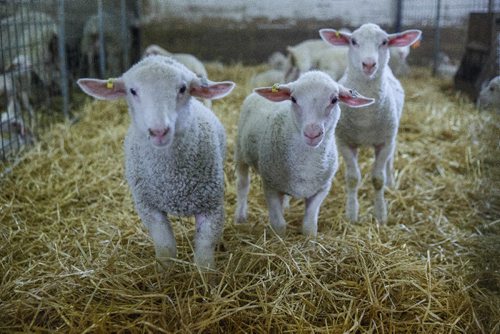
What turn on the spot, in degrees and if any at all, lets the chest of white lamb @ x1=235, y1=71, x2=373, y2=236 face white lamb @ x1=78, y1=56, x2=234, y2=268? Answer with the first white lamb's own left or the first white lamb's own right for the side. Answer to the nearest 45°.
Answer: approximately 90° to the first white lamb's own right

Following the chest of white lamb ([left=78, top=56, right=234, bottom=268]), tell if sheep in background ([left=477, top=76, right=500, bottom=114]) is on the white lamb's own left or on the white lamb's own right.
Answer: on the white lamb's own left

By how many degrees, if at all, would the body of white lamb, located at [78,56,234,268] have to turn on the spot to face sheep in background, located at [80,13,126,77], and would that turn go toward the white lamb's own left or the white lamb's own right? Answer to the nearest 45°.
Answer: approximately 180°

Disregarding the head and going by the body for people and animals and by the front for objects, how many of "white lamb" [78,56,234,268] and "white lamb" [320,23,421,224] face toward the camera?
2

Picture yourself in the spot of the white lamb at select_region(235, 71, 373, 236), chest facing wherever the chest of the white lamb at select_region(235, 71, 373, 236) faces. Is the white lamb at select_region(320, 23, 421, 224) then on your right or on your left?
on your left

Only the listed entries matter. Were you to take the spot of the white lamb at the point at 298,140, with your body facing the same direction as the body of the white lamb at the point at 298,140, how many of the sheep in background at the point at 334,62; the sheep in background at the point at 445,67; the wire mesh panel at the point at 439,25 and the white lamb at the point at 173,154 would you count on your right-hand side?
1

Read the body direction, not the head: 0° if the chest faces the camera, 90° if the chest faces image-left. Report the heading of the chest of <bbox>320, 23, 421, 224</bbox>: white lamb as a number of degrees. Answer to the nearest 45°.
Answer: approximately 0°

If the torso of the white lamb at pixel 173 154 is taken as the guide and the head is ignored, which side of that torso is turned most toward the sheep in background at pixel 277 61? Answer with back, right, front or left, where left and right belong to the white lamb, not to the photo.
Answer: back

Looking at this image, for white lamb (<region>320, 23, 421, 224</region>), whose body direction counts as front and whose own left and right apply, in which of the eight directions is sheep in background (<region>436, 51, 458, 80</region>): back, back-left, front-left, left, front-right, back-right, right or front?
back

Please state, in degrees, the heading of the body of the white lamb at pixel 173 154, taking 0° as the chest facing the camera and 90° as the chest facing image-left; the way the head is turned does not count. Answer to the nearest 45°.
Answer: approximately 0°
